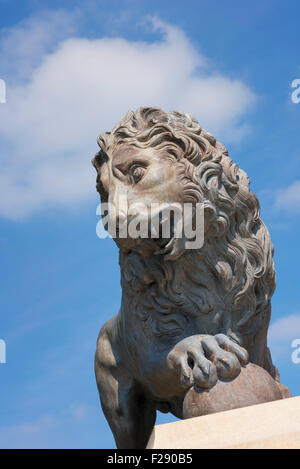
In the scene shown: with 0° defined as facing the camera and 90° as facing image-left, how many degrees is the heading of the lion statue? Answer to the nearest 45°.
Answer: approximately 45°
